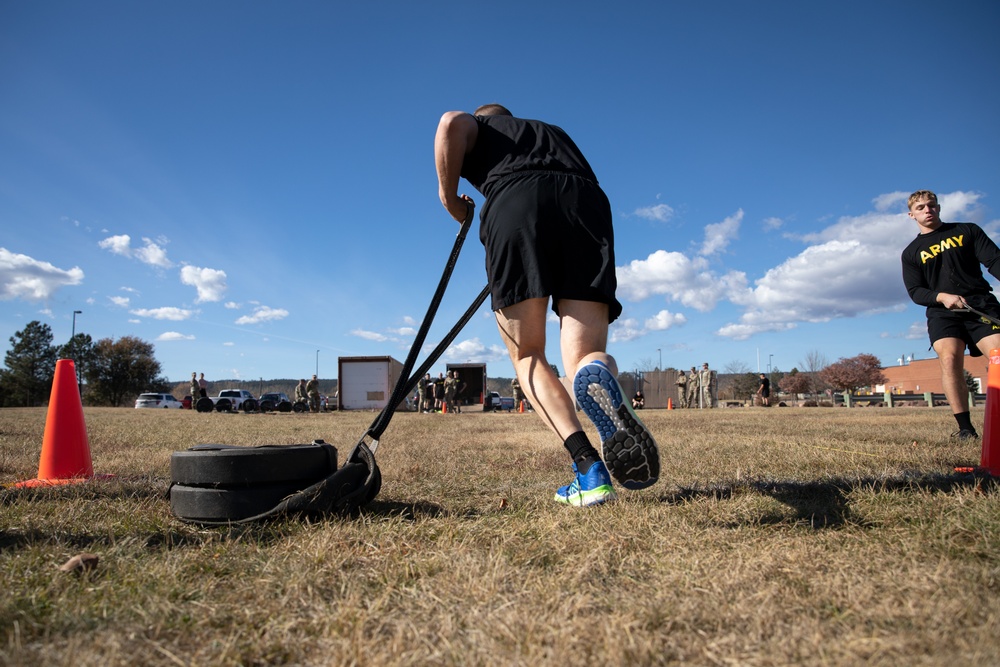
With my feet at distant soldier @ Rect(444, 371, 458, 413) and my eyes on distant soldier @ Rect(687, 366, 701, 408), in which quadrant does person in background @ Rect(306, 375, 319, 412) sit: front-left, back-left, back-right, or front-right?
back-left

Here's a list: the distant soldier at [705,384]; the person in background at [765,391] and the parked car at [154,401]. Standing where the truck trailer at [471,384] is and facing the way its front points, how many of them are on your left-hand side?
1

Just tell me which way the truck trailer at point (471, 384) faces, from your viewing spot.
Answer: facing away from the viewer

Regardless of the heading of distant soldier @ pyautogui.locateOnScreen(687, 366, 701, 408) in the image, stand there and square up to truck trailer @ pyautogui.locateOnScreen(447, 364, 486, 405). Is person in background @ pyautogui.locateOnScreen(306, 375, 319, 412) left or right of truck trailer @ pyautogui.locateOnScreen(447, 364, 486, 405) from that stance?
left

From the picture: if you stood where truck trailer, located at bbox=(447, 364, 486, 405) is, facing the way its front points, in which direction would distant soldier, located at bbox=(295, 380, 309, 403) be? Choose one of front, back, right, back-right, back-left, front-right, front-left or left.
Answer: back-left

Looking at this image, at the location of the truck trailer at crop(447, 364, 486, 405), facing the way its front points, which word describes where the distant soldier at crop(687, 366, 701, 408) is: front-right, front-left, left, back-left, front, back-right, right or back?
back-right

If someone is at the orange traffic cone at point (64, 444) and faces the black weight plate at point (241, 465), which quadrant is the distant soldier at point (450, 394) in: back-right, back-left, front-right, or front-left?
back-left
